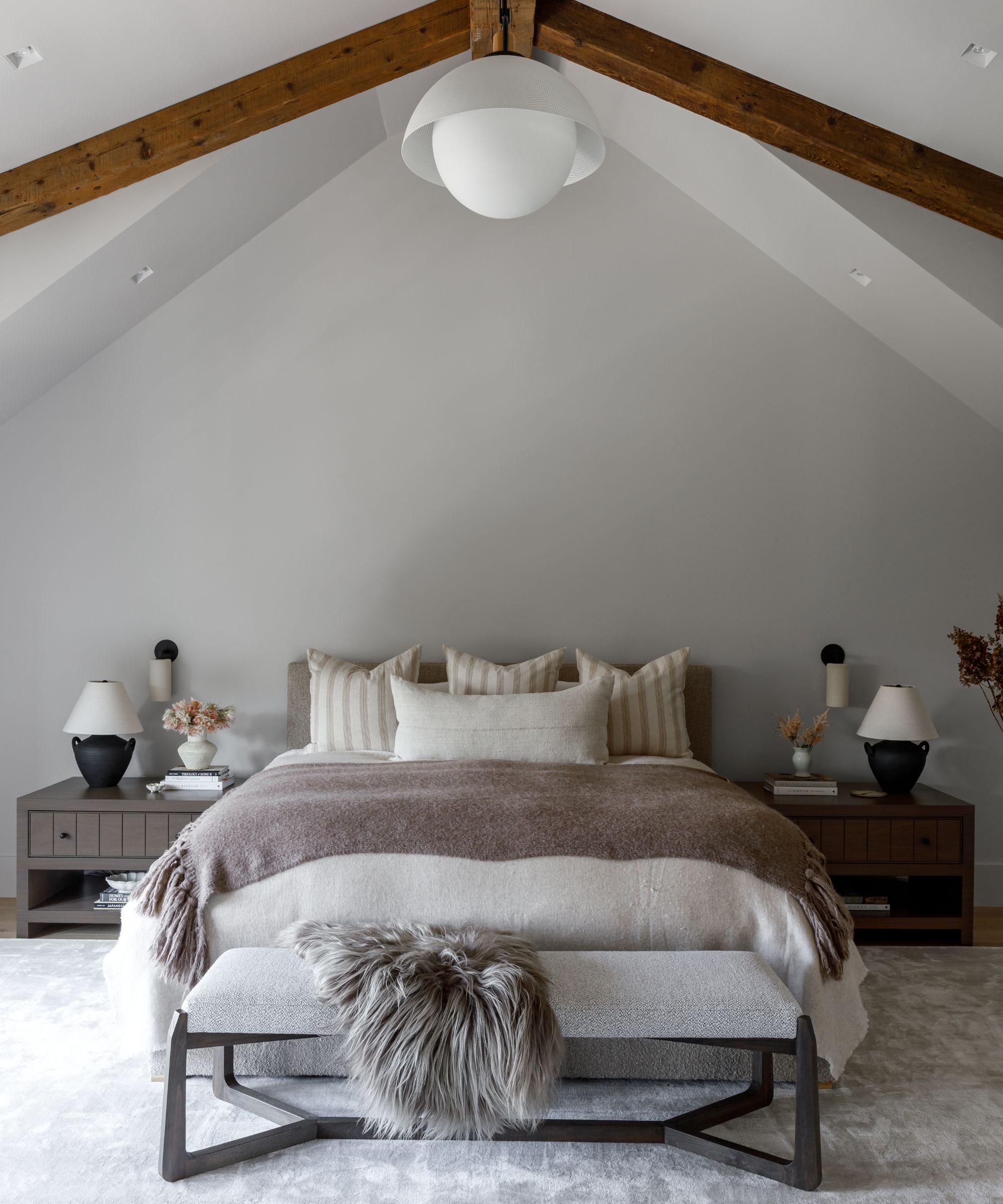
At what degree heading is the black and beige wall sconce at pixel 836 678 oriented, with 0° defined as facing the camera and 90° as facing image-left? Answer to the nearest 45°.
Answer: approximately 0°

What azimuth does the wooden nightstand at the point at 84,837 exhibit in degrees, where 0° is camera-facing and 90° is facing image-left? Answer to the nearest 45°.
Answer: approximately 0°

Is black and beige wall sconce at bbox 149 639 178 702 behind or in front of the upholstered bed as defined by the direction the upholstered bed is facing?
behind

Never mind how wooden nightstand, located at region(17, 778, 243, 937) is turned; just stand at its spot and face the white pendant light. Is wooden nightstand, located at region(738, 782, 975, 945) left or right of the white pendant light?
left

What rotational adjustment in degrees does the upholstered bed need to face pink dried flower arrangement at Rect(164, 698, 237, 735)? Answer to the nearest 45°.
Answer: approximately 135° to its right
